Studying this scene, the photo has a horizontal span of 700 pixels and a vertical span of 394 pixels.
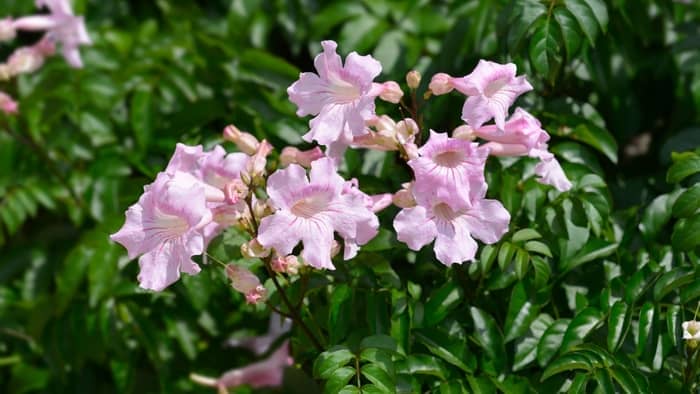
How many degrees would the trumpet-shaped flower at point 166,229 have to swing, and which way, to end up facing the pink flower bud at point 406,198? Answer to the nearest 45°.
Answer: approximately 135° to its left

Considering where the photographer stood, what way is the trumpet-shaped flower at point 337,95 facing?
facing the viewer and to the left of the viewer

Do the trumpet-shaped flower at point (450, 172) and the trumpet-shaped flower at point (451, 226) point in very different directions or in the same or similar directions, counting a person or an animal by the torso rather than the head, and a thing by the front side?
same or similar directions

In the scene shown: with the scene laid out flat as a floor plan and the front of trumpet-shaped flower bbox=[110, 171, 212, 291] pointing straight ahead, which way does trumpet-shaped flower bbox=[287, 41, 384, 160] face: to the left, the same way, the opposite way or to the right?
the same way

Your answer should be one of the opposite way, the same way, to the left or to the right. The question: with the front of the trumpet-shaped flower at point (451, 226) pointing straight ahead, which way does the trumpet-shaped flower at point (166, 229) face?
the same way

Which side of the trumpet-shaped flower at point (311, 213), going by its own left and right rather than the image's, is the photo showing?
front

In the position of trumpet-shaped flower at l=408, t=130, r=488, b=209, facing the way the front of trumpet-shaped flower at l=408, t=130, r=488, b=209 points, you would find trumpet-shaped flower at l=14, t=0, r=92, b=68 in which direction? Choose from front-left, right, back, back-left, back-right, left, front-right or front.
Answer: back-right

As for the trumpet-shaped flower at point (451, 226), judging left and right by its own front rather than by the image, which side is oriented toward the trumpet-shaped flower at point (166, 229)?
right

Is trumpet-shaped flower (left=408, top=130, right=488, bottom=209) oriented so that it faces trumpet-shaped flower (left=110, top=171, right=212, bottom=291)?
no

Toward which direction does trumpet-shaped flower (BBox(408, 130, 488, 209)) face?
toward the camera

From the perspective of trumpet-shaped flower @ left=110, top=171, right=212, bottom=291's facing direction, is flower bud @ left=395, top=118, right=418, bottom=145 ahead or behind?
behind

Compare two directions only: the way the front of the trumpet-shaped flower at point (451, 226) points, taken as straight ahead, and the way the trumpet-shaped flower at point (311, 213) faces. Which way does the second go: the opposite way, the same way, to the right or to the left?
the same way
